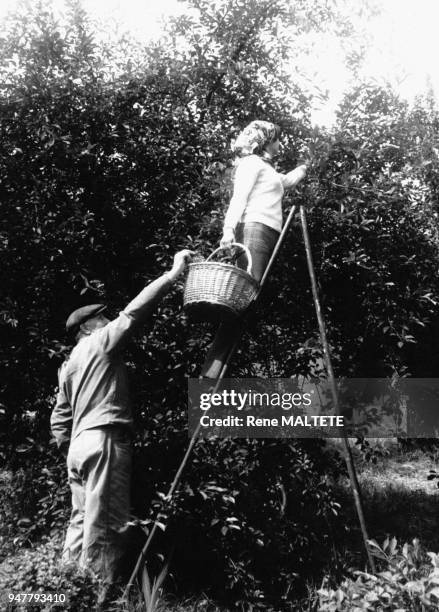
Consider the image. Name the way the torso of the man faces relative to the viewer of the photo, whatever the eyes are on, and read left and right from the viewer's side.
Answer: facing away from the viewer and to the right of the viewer

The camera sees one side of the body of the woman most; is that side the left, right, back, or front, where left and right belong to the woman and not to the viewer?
right
